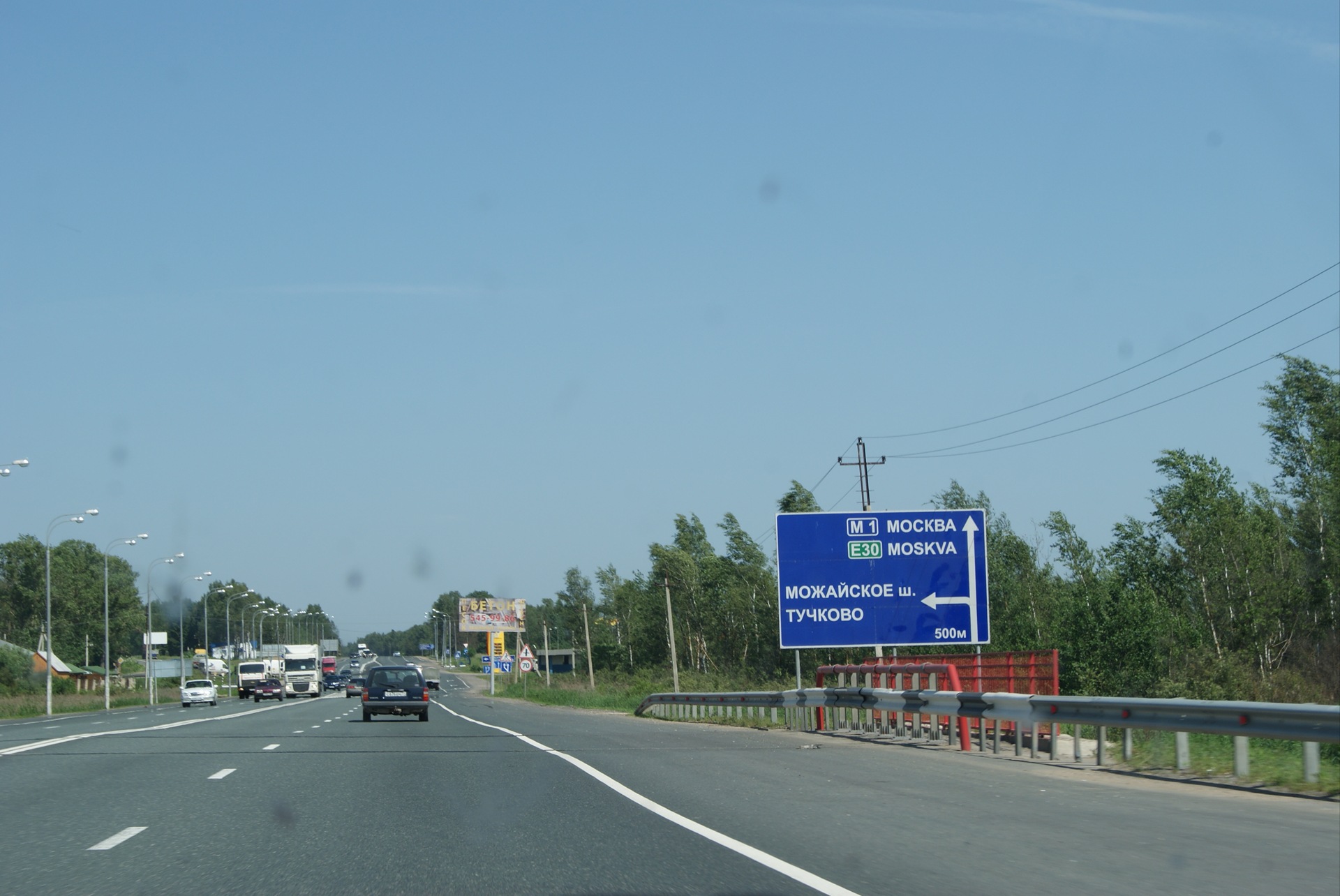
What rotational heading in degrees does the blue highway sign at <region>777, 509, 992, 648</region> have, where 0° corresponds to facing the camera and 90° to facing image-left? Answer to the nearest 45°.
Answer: approximately 0°

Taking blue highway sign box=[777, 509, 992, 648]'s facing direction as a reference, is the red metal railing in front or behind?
in front
